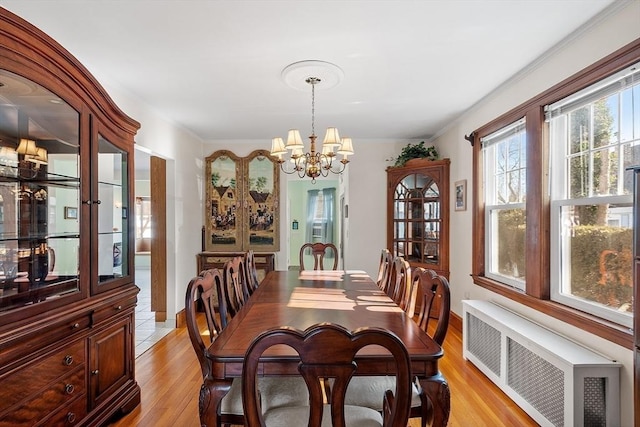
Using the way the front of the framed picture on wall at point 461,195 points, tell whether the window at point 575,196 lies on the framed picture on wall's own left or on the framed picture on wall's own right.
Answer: on the framed picture on wall's own left

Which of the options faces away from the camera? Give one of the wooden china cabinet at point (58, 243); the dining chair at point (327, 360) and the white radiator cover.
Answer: the dining chair

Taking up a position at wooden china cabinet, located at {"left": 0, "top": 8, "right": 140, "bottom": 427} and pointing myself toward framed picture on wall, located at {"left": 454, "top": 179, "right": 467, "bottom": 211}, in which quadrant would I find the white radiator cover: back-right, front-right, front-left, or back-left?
front-right

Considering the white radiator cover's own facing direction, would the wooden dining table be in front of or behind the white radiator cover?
in front

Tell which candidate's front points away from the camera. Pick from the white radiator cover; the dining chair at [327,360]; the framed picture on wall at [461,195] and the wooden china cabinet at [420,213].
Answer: the dining chair

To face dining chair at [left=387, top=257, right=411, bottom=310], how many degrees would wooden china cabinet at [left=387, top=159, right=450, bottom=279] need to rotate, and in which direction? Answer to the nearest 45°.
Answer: approximately 45° to its left

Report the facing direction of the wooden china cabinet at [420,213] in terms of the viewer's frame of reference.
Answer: facing the viewer and to the left of the viewer

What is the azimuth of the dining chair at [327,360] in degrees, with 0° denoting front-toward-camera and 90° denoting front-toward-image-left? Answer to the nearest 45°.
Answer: approximately 180°

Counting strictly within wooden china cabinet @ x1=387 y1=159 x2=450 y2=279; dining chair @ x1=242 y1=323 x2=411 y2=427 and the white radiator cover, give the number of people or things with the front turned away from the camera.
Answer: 1

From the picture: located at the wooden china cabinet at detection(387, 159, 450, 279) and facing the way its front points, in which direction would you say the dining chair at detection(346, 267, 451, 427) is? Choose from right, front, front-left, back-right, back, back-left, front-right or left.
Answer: front-left

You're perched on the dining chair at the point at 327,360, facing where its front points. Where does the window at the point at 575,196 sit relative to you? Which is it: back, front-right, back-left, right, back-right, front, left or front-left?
front-right

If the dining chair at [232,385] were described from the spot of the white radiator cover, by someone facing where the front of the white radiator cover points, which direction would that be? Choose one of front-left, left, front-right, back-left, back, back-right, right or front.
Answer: front

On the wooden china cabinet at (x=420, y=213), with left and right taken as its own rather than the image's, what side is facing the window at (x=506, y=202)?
left

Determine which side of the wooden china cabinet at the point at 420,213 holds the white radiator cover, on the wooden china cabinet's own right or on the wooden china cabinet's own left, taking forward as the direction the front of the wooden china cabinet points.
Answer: on the wooden china cabinet's own left

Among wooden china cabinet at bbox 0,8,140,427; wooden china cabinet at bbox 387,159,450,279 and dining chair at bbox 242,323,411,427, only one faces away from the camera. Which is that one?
the dining chair

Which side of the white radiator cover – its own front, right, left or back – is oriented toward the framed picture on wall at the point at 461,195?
right

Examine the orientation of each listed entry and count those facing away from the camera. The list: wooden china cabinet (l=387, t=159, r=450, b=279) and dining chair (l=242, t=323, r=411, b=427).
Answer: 1

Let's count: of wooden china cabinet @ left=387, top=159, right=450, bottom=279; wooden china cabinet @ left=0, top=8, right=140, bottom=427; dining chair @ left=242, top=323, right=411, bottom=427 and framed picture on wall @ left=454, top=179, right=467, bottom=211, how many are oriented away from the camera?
1

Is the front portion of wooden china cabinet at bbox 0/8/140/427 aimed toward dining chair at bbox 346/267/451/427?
yes

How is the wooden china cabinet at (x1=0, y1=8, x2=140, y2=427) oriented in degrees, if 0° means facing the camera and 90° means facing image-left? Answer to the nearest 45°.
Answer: approximately 315°
